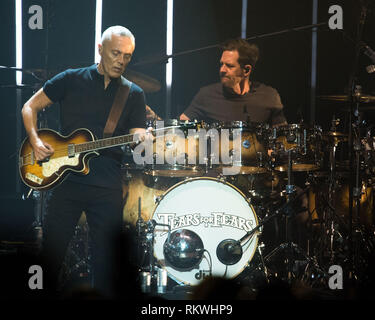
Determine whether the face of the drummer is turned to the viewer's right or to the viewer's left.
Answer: to the viewer's left

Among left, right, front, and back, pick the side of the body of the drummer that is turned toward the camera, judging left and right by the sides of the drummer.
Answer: front

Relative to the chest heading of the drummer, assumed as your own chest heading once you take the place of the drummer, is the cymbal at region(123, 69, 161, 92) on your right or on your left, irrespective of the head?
on your right

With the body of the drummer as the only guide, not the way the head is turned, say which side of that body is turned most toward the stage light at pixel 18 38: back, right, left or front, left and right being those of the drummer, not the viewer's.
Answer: right

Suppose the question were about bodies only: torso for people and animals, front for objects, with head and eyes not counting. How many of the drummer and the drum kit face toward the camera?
2

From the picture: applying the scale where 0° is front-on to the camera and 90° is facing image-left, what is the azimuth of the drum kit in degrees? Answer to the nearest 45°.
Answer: approximately 0°

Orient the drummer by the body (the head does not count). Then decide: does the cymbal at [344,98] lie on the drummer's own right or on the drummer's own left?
on the drummer's own left
